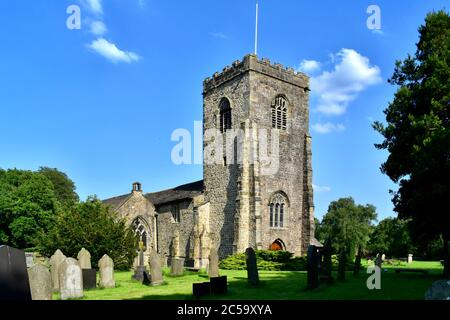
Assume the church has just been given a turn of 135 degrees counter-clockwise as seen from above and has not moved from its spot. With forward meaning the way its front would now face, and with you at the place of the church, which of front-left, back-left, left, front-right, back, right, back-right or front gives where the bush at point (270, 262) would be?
back

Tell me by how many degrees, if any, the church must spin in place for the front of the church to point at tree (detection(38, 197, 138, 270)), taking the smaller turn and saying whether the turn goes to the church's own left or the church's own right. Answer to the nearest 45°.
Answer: approximately 90° to the church's own right

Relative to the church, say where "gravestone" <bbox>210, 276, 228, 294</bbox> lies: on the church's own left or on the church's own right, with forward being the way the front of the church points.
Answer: on the church's own right

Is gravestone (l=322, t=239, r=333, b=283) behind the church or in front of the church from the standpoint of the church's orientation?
in front
